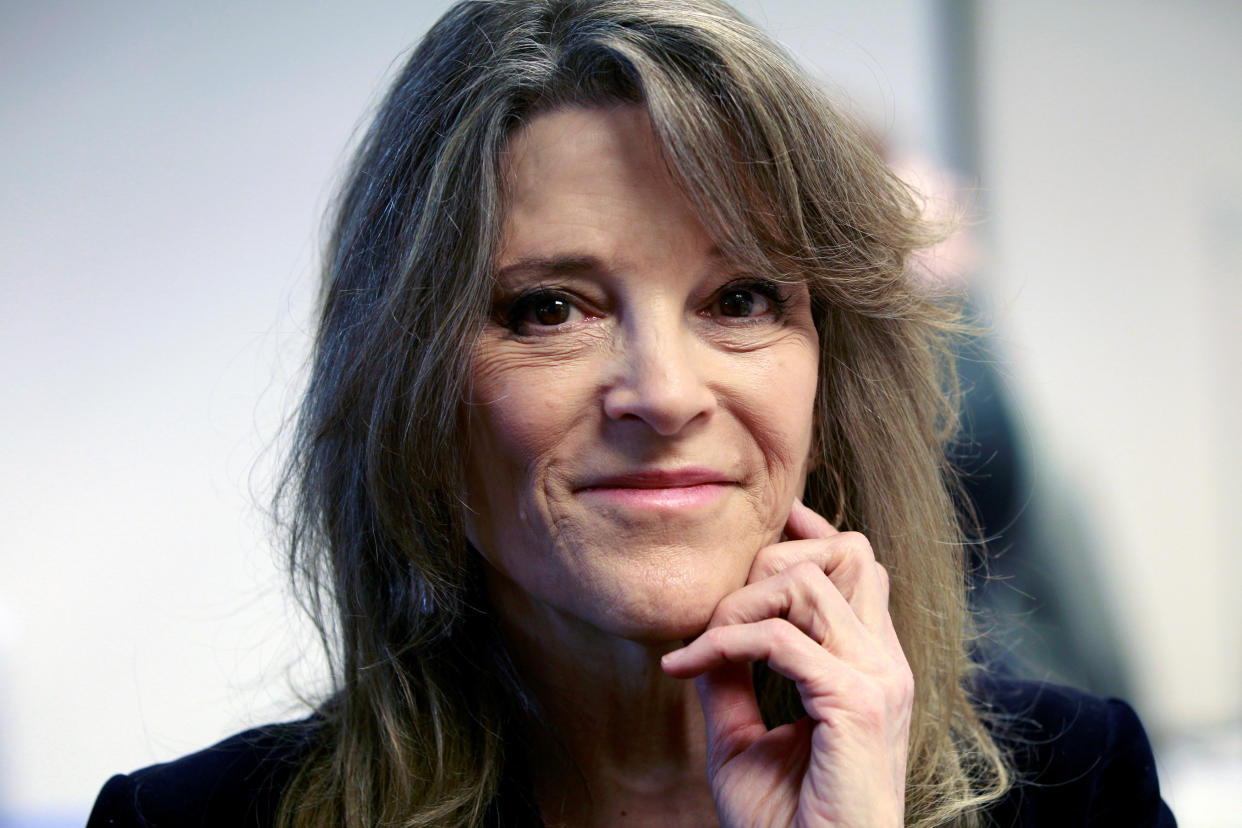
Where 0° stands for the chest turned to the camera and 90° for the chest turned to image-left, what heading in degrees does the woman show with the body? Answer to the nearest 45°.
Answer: approximately 0°
